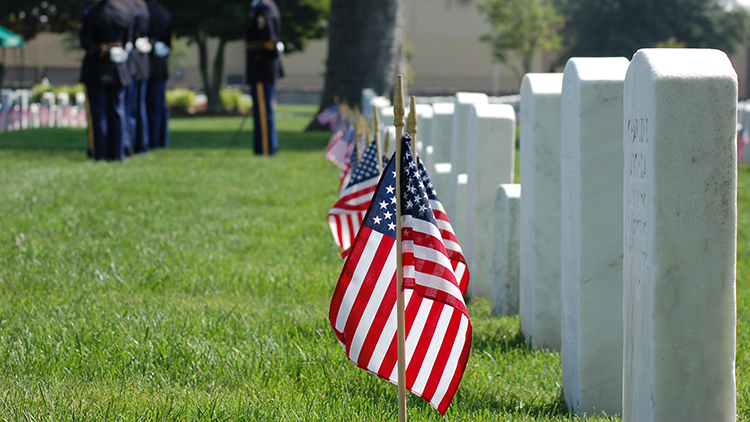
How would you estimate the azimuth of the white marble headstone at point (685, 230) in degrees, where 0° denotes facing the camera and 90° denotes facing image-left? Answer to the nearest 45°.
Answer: approximately 90°

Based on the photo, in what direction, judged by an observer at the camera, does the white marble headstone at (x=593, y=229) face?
facing to the left of the viewer

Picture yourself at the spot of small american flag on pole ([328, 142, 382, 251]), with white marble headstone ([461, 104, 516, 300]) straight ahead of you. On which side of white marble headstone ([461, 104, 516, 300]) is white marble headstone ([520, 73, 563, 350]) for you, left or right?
right

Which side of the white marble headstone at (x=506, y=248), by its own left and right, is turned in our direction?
left

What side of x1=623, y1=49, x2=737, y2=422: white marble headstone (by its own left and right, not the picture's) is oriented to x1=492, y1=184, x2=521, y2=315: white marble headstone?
right

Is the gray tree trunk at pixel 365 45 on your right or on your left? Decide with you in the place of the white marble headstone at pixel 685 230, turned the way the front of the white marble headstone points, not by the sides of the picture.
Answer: on your right

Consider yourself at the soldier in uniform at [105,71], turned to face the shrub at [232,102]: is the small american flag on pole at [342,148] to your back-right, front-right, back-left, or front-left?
back-right

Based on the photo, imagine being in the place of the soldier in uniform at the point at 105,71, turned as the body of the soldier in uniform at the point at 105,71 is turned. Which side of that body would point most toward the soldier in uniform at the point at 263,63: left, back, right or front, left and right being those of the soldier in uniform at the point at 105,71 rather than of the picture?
right

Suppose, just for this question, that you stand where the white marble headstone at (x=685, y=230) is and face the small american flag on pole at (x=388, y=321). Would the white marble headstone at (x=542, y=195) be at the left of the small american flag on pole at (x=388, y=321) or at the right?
right
